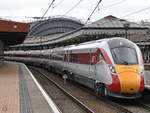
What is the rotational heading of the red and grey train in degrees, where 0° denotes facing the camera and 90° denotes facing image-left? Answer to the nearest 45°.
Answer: approximately 315°
